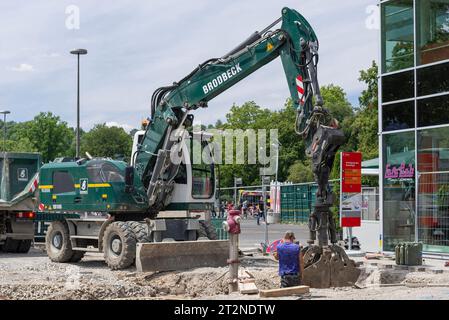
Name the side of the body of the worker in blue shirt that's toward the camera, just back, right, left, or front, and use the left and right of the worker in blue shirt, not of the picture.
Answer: back

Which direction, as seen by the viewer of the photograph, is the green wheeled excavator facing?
facing to the right of the viewer

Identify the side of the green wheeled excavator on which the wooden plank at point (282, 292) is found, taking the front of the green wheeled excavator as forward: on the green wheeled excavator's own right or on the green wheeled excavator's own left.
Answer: on the green wheeled excavator's own right

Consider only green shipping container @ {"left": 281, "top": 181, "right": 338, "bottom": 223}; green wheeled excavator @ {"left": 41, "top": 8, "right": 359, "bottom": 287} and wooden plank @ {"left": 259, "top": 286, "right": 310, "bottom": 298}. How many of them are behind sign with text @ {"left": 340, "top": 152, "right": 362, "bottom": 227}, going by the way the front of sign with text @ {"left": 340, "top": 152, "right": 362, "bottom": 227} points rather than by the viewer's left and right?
1

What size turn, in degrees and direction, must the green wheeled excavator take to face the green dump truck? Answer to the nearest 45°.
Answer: approximately 135° to its left

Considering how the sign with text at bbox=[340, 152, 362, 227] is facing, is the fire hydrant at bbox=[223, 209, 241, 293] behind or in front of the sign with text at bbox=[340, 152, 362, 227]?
in front

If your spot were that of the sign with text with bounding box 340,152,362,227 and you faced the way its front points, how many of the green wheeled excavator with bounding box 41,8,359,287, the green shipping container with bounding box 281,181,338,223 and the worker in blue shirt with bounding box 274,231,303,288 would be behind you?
1

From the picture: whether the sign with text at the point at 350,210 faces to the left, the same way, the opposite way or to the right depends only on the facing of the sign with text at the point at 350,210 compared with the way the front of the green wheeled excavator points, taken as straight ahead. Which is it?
to the right

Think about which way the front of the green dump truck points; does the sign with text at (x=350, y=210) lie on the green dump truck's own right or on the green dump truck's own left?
on the green dump truck's own right

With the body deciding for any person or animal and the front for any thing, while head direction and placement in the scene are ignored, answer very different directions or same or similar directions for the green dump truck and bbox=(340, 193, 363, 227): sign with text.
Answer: very different directions

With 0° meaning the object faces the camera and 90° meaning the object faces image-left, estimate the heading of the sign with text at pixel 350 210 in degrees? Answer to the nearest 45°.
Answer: approximately 0°
